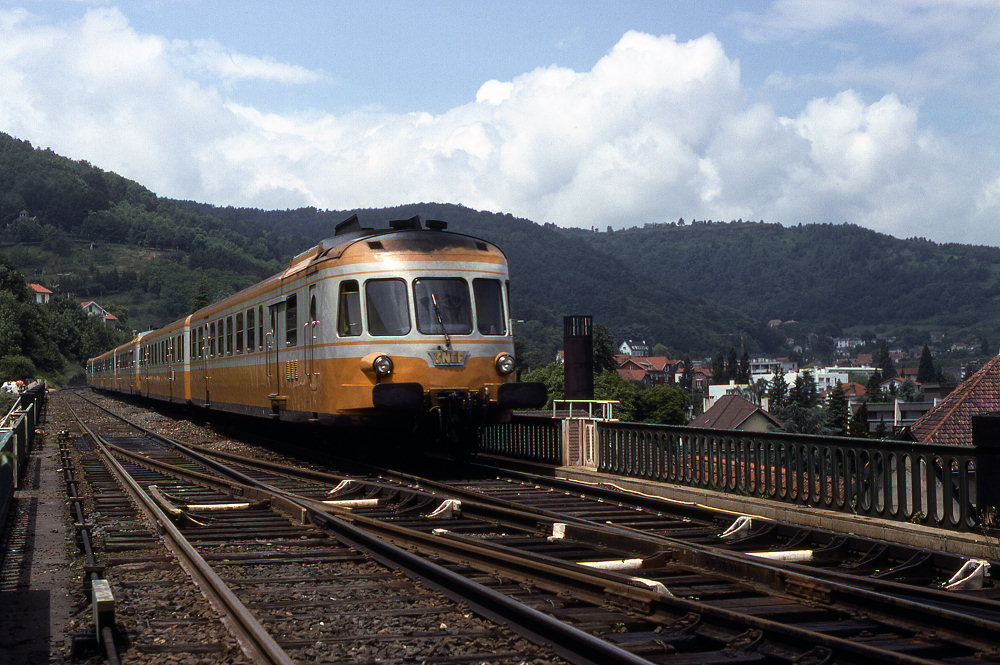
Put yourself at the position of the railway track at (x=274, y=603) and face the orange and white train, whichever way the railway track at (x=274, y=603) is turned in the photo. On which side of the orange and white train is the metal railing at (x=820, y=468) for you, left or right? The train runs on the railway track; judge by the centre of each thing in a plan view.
right

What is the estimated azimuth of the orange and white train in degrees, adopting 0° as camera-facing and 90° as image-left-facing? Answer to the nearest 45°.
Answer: approximately 315°

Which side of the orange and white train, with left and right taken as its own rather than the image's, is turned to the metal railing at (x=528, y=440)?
left

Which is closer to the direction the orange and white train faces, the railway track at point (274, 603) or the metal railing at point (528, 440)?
the railway track

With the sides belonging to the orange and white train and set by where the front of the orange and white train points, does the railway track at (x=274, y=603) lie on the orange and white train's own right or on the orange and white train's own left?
on the orange and white train's own right
